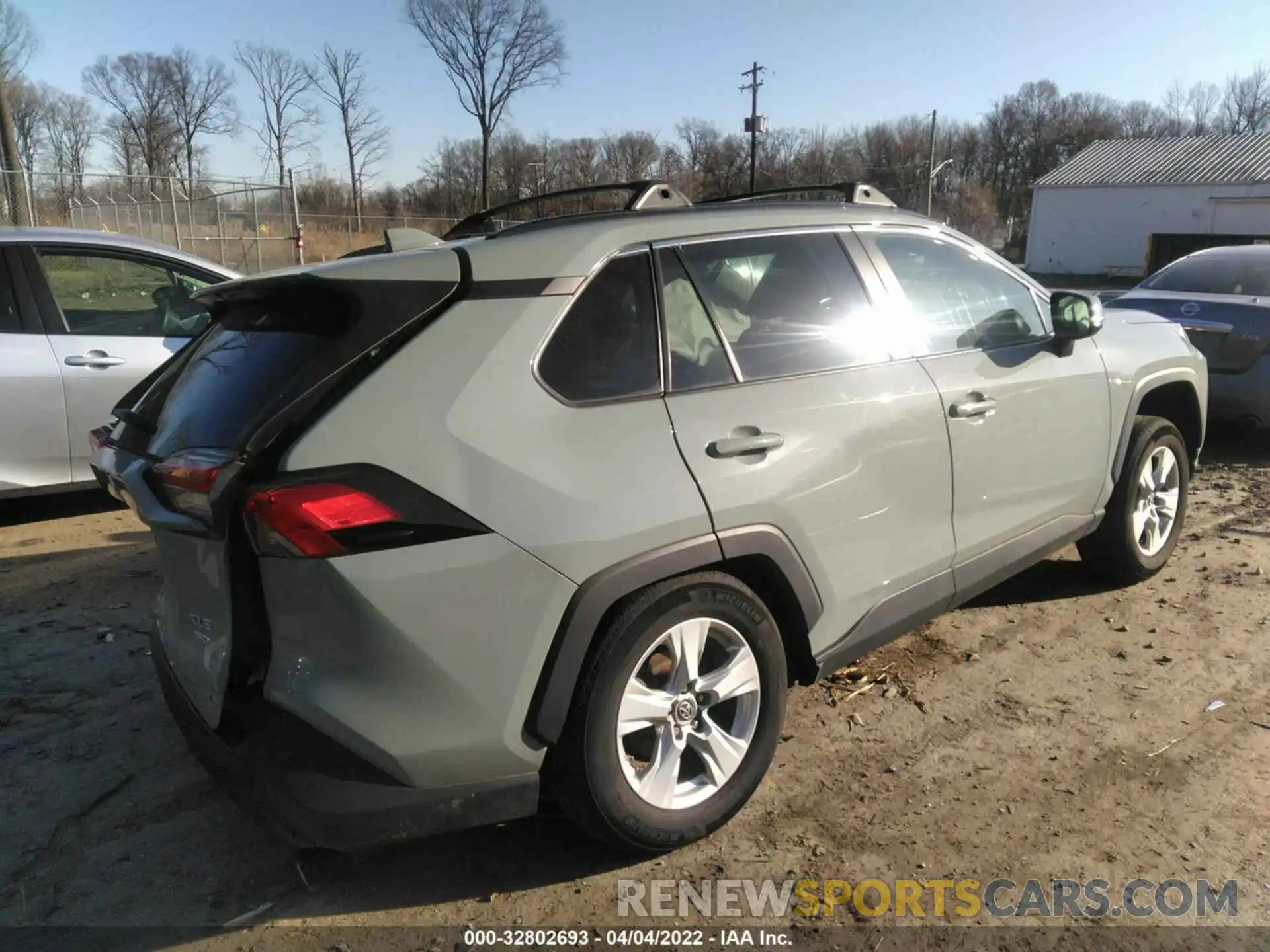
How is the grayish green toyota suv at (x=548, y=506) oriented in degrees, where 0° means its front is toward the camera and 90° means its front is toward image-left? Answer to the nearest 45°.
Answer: approximately 225°

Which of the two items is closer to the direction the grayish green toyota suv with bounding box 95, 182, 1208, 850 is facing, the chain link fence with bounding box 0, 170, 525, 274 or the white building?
the white building

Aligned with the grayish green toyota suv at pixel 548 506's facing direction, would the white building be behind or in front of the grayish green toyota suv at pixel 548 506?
in front

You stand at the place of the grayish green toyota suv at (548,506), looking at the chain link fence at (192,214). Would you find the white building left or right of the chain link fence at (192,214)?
right

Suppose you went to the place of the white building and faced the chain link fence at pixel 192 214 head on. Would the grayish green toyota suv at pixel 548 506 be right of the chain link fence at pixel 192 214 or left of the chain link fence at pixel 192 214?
left

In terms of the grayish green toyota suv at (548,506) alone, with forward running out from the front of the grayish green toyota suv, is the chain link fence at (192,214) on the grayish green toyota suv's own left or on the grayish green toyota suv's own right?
on the grayish green toyota suv's own left
